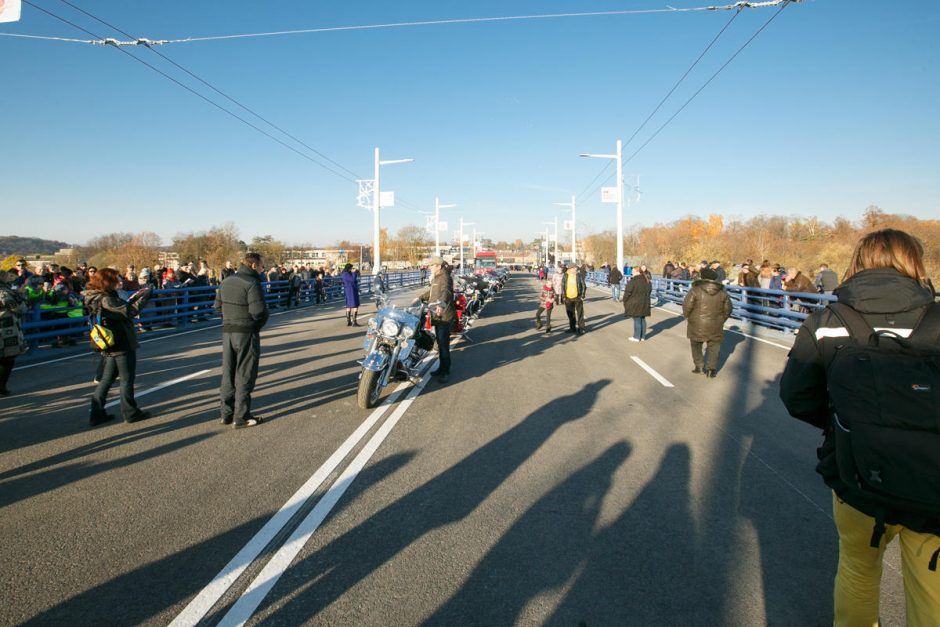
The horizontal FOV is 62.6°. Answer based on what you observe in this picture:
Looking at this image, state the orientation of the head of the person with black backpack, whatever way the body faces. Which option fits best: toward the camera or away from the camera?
away from the camera

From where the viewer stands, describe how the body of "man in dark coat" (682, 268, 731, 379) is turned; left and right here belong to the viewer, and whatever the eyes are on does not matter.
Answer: facing away from the viewer

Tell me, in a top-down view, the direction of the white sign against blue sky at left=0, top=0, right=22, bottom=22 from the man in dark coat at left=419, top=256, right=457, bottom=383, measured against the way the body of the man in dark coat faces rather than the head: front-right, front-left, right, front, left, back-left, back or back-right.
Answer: front

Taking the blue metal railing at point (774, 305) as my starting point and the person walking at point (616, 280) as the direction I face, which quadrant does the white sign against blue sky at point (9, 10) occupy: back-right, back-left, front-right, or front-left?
back-left

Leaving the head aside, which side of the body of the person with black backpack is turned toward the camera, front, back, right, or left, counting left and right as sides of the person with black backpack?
back

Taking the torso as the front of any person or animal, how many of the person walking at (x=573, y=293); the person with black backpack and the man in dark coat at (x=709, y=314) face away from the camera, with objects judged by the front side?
2

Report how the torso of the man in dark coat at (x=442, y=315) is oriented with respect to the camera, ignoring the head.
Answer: to the viewer's left

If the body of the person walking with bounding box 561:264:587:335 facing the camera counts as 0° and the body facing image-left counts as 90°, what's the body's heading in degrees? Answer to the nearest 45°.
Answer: approximately 0°
